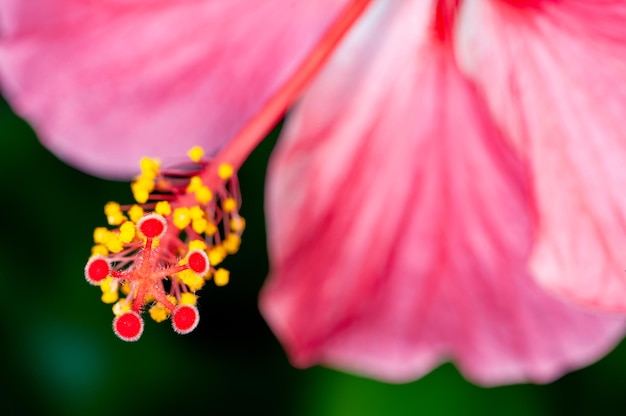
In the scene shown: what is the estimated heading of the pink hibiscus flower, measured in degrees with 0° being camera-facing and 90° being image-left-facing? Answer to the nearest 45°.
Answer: approximately 45°
